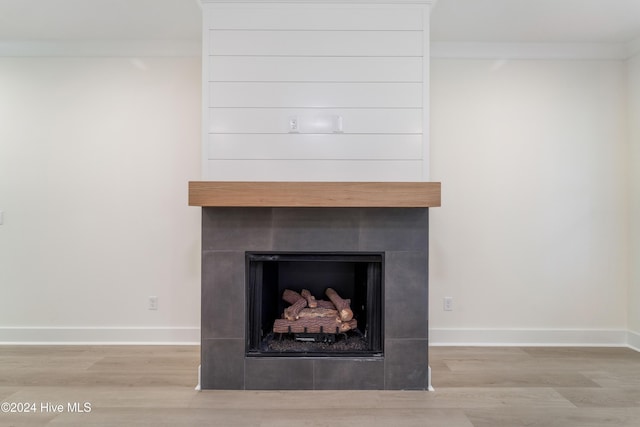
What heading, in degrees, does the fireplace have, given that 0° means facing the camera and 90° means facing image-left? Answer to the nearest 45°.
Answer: approximately 0°
